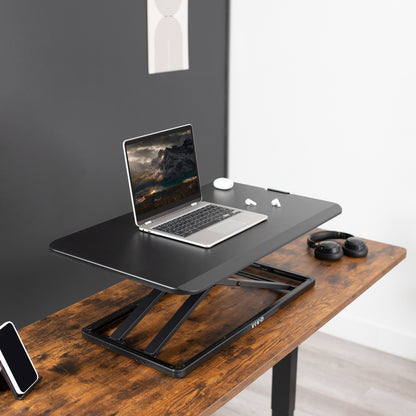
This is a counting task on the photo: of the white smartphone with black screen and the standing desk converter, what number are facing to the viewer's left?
0

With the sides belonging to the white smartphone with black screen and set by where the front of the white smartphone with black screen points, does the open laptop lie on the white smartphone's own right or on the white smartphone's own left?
on the white smartphone's own left

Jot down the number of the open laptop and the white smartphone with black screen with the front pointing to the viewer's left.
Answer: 0

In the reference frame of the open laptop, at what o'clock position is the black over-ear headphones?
The black over-ear headphones is roughly at 10 o'clock from the open laptop.

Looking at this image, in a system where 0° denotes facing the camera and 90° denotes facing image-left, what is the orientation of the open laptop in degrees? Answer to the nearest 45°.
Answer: approximately 315°

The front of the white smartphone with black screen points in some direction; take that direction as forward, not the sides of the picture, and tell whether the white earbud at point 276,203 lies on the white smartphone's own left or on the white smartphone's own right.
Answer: on the white smartphone's own left

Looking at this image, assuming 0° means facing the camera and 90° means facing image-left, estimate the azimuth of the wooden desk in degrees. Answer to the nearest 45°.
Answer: approximately 315°

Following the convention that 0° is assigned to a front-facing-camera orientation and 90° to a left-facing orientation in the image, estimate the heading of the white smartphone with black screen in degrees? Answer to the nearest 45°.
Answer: approximately 315°

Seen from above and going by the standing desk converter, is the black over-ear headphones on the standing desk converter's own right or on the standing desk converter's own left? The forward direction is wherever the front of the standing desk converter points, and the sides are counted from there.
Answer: on the standing desk converter's own left

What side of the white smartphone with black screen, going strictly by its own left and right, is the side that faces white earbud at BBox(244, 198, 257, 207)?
left

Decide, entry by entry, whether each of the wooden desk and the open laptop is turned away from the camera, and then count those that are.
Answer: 0
